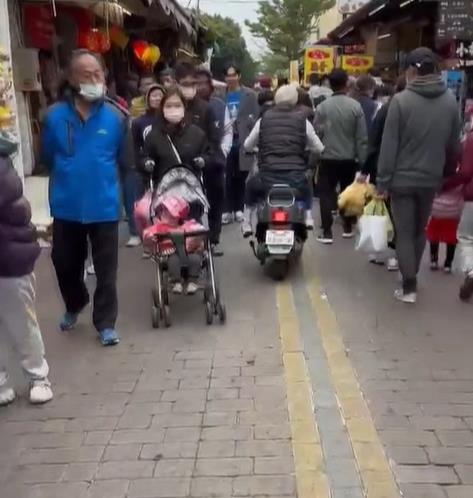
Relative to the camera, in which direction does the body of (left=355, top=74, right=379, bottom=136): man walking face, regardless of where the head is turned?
away from the camera

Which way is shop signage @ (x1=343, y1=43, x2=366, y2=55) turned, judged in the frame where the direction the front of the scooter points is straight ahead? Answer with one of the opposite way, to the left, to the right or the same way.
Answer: the opposite way

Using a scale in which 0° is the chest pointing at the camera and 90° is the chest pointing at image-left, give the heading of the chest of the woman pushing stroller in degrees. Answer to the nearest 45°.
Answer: approximately 0°

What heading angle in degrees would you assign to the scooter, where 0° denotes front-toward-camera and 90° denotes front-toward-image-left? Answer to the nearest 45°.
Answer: approximately 180°

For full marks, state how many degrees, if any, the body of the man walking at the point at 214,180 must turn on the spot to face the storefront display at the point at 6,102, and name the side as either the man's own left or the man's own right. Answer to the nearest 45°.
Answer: approximately 90° to the man's own right

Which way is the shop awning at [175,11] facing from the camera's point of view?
to the viewer's right

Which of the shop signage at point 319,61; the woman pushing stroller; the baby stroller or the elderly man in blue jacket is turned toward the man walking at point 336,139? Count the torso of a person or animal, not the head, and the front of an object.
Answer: the shop signage

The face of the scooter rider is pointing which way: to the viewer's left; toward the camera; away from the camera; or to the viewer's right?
away from the camera

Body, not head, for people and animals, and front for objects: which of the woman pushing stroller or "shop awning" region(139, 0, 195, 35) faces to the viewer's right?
the shop awning

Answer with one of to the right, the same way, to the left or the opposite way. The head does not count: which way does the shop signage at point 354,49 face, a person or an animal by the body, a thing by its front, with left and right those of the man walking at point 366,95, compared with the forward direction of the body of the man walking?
the opposite way

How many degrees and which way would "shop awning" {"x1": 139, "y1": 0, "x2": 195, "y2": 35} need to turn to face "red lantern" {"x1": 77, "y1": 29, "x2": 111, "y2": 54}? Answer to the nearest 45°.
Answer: approximately 135° to its right

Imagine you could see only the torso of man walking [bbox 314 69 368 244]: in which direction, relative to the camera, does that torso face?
away from the camera
